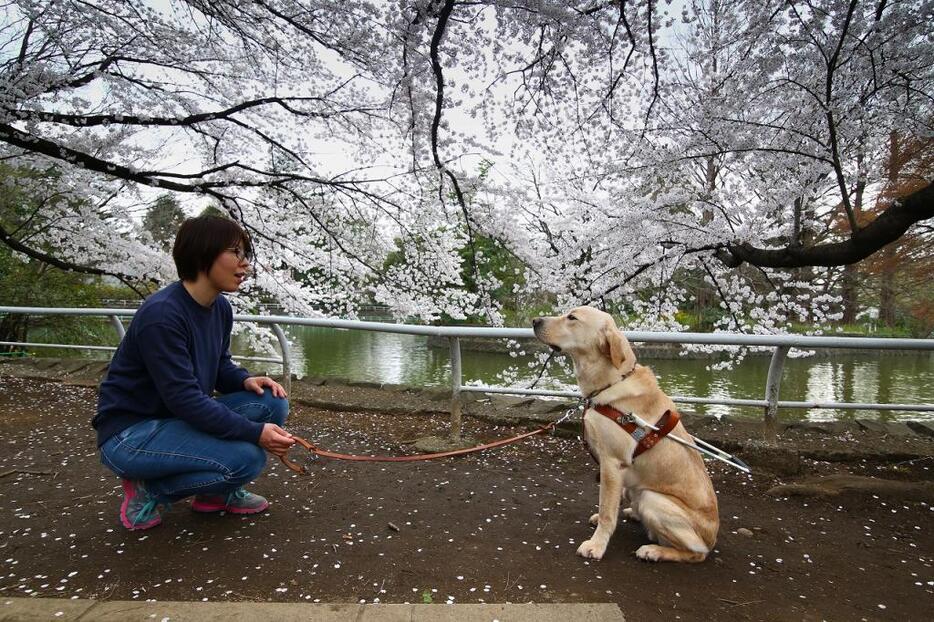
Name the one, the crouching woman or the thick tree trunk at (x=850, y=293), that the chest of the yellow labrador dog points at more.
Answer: the crouching woman

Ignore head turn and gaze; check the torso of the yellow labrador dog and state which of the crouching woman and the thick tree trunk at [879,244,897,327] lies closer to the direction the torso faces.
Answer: the crouching woman

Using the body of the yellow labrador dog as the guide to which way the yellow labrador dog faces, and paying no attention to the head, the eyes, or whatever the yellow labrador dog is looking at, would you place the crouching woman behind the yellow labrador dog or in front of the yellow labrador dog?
in front

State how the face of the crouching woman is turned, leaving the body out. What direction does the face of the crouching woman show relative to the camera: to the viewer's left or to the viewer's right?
to the viewer's right

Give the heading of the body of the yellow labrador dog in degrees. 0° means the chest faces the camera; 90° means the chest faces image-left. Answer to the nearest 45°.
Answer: approximately 90°

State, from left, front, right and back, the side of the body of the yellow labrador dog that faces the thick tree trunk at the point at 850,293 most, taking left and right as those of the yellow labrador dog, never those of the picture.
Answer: right

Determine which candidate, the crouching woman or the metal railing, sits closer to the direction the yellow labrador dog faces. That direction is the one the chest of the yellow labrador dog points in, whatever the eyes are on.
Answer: the crouching woman
